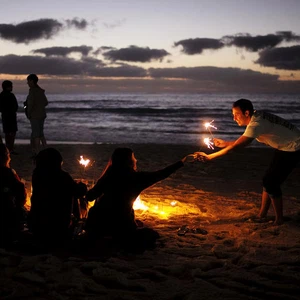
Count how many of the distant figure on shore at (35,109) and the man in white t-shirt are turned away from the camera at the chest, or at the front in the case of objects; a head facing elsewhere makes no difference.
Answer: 0

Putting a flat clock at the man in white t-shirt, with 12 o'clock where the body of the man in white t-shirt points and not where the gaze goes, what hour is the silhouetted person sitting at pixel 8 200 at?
The silhouetted person sitting is roughly at 11 o'clock from the man in white t-shirt.

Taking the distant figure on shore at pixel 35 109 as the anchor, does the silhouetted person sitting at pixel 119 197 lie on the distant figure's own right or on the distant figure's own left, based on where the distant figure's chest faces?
on the distant figure's own left

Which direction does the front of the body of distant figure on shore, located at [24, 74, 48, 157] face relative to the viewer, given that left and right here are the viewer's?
facing the viewer and to the left of the viewer

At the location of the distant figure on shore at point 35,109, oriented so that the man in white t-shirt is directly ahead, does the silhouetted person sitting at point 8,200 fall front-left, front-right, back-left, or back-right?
front-right

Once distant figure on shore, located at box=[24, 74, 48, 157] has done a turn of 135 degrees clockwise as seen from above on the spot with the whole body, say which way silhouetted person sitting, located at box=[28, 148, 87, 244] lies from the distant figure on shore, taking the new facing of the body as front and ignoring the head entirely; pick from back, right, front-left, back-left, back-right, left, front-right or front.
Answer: back

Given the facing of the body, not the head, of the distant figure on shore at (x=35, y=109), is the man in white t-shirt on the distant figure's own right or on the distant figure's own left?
on the distant figure's own left

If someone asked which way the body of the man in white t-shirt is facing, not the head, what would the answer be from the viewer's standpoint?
to the viewer's left

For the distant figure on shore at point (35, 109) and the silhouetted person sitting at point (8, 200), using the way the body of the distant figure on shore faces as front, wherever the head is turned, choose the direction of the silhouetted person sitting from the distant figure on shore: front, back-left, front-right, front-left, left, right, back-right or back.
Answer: front-left

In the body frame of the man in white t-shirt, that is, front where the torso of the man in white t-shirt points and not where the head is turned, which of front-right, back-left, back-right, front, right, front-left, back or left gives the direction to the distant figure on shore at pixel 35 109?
front-right

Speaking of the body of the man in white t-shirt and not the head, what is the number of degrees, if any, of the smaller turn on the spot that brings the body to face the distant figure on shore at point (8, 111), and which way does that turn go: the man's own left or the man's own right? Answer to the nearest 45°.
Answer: approximately 45° to the man's own right
